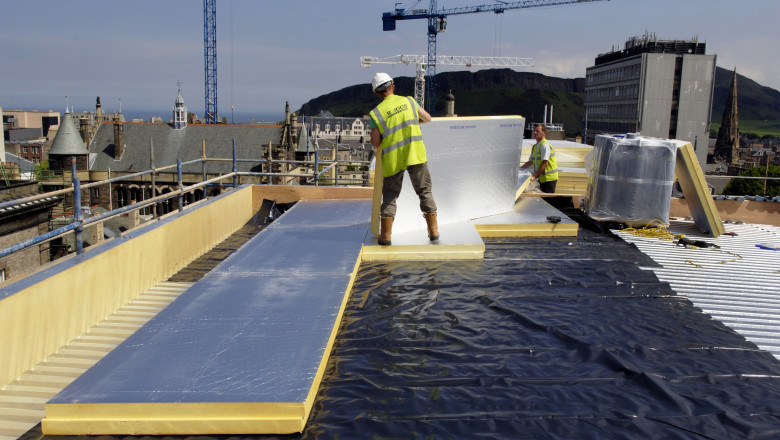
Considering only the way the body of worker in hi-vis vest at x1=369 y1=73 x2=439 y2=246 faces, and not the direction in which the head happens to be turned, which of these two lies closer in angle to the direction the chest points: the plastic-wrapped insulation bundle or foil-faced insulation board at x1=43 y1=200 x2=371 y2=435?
the plastic-wrapped insulation bundle

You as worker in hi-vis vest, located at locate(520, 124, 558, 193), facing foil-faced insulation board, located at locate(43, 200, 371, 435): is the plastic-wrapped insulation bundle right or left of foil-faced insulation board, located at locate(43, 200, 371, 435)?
left

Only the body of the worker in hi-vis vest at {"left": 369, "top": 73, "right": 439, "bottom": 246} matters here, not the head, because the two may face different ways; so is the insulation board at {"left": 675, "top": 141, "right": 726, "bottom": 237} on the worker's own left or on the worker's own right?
on the worker's own right

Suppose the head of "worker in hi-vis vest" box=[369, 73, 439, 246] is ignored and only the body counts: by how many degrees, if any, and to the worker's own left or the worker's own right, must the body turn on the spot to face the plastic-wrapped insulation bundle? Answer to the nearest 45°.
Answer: approximately 45° to the worker's own right

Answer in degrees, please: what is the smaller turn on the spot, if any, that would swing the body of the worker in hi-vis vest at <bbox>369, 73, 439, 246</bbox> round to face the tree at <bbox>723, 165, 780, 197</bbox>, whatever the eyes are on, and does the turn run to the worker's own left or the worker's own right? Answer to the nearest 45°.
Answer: approximately 45° to the worker's own right

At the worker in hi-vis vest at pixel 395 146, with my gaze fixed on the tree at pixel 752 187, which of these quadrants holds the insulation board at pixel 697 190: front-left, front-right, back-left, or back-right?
front-right

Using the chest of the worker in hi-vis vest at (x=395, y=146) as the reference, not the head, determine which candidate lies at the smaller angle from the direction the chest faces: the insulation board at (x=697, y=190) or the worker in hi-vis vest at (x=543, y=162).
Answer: the worker in hi-vis vest

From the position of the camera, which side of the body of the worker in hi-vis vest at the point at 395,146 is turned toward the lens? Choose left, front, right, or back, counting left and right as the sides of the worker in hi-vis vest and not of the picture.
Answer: back

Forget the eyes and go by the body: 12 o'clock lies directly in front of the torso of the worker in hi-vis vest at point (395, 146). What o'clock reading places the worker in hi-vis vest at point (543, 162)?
the worker in hi-vis vest at point (543, 162) is roughly at 1 o'clock from the worker in hi-vis vest at point (395, 146).
